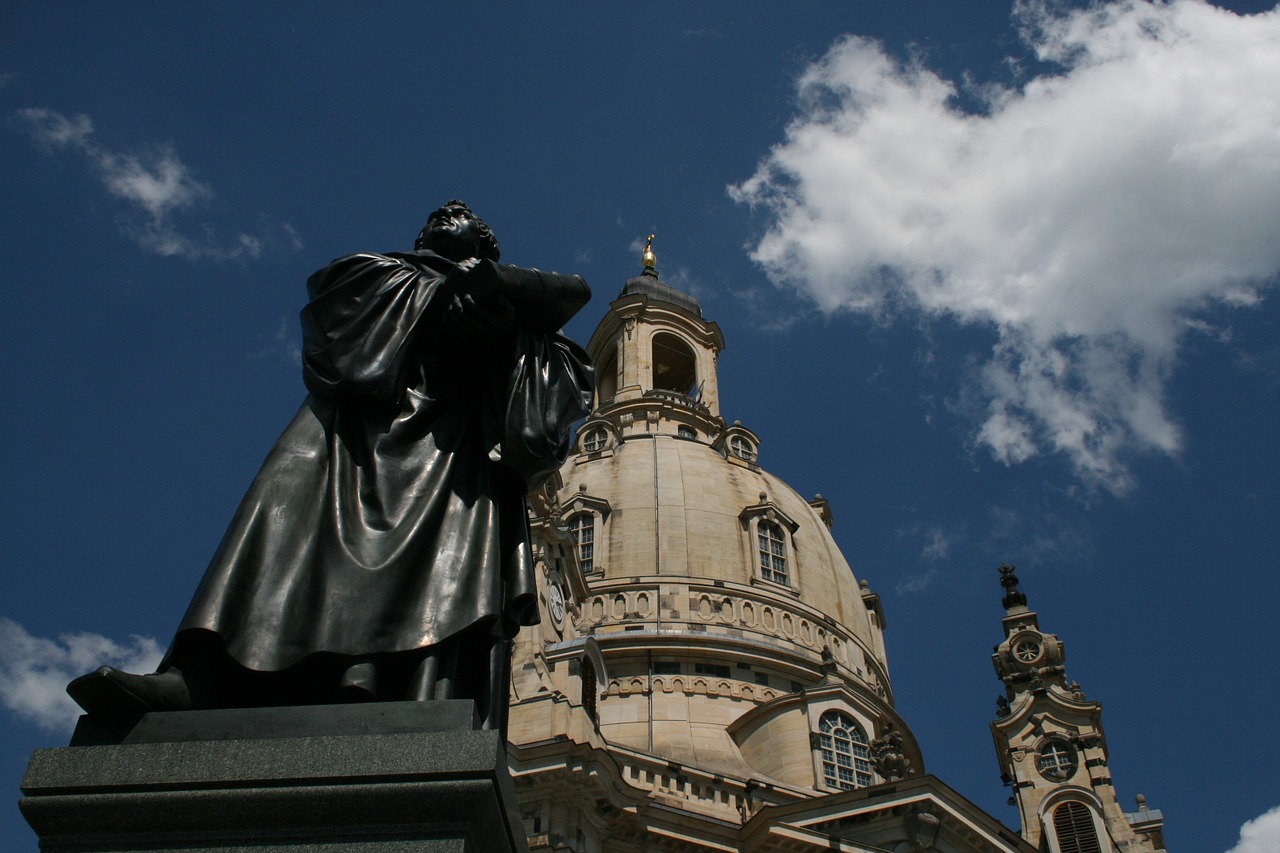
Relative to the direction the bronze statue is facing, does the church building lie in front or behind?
behind
